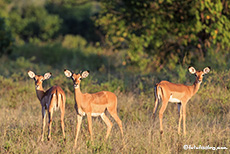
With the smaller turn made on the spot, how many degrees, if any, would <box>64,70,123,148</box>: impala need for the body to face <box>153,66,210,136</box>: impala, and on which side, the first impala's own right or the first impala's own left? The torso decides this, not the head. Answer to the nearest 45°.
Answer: approximately 135° to the first impala's own left

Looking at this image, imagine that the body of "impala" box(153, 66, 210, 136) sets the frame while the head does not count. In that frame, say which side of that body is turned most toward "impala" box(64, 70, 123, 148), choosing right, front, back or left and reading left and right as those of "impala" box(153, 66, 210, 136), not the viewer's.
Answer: back

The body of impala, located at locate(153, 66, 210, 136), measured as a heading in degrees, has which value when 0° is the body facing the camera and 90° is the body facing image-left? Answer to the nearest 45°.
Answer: approximately 225°

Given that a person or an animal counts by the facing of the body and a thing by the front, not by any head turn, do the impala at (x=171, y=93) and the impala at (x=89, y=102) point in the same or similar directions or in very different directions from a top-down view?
very different directions
